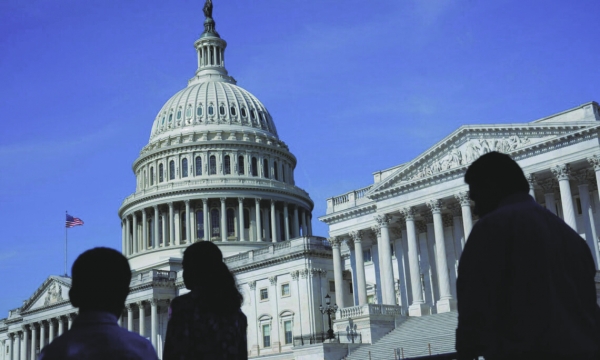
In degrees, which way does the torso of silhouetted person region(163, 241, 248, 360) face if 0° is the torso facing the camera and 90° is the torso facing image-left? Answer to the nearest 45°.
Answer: approximately 135°

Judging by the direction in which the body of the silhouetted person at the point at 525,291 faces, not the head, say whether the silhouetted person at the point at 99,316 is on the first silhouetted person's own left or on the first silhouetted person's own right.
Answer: on the first silhouetted person's own left

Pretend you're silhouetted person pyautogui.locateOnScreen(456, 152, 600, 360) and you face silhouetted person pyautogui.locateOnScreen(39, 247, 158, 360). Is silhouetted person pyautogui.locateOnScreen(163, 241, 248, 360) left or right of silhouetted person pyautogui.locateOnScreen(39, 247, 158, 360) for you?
right

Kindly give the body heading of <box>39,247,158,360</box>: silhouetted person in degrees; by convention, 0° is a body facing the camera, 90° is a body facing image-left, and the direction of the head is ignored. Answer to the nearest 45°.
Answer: approximately 180°

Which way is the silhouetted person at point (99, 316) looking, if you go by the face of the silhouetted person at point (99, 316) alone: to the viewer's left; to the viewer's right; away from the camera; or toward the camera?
away from the camera

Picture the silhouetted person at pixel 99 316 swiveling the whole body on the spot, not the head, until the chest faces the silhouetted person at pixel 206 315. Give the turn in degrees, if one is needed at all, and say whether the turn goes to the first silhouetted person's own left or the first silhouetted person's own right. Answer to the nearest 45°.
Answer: approximately 45° to the first silhouetted person's own right

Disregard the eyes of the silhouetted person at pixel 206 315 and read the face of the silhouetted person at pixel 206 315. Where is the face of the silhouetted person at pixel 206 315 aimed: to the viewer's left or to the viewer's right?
to the viewer's left

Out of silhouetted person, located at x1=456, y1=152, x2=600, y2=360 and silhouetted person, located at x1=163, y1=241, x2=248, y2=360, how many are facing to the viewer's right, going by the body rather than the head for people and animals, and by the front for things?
0

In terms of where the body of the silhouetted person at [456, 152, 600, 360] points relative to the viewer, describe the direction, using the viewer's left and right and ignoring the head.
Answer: facing away from the viewer and to the left of the viewer
